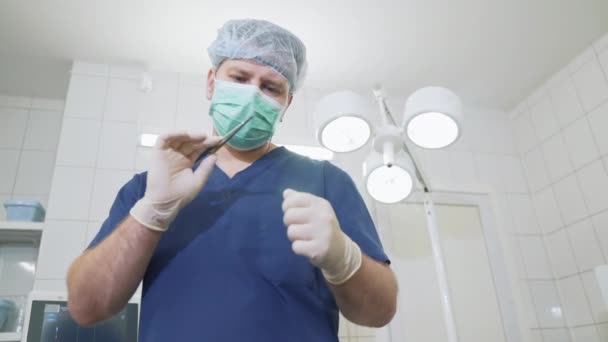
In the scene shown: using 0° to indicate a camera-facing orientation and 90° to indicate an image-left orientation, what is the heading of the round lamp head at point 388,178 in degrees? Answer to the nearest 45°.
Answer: approximately 0°

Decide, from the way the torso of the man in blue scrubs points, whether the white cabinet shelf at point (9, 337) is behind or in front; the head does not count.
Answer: behind

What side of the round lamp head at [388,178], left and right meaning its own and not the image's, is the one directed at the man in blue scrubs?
front

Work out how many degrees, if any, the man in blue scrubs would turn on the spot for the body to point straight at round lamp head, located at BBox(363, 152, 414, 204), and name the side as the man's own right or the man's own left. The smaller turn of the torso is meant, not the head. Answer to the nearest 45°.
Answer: approximately 135° to the man's own left

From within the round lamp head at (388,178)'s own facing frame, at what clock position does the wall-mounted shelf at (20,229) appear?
The wall-mounted shelf is roughly at 3 o'clock from the round lamp head.

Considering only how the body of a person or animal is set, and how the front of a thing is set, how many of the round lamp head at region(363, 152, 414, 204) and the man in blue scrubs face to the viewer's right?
0

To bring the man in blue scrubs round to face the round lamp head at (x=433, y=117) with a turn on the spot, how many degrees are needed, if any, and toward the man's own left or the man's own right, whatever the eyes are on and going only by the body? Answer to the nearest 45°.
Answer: approximately 135° to the man's own left
